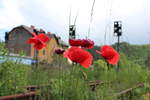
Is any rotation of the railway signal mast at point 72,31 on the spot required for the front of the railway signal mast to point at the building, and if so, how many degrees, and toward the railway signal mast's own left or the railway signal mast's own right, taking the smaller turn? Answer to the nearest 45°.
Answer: approximately 135° to the railway signal mast's own right

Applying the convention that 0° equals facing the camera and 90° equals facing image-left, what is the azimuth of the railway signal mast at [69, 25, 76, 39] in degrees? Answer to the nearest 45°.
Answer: approximately 0°
